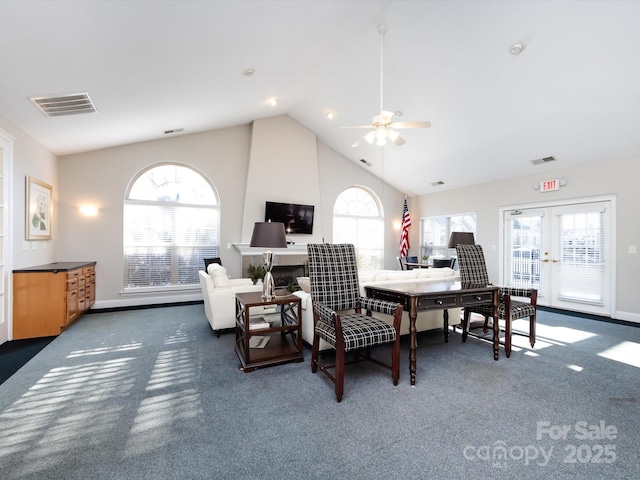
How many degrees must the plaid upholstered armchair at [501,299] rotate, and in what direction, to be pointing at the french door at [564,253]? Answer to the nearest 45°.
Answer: approximately 135° to its left

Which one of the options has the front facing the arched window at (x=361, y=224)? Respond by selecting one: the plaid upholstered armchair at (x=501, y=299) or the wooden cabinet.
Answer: the wooden cabinet

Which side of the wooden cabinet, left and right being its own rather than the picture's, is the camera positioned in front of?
right

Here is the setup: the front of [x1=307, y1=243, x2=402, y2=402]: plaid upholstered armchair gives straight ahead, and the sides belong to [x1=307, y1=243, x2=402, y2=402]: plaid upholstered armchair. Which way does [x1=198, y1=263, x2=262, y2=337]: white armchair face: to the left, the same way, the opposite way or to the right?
to the left

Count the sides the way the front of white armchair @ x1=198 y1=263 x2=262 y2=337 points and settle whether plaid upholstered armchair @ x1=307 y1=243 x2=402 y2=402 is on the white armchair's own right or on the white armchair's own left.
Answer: on the white armchair's own right

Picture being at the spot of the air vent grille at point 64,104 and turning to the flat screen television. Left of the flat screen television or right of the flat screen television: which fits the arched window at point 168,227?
left

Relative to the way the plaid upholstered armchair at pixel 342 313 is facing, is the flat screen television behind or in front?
behind

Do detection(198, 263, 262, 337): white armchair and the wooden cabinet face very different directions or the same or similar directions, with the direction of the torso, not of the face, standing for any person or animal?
same or similar directions

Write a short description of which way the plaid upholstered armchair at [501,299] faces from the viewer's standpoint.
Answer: facing the viewer and to the right of the viewer

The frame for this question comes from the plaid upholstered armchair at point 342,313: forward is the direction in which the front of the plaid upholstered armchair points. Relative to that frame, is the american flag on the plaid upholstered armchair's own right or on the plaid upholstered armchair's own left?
on the plaid upholstered armchair's own left

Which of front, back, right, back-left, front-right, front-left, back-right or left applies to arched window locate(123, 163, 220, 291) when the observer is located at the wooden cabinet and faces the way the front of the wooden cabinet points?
front-left

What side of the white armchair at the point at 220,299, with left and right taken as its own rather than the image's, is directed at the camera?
right

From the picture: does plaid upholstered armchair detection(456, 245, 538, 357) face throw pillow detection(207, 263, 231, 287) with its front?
no

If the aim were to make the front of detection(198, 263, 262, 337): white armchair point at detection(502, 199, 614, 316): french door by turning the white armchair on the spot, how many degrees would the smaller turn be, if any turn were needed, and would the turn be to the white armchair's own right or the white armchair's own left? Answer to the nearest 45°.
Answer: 0° — it already faces it

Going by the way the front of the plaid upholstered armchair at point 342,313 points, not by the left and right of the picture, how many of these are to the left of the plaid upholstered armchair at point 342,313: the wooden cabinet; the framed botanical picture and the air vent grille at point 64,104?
0
